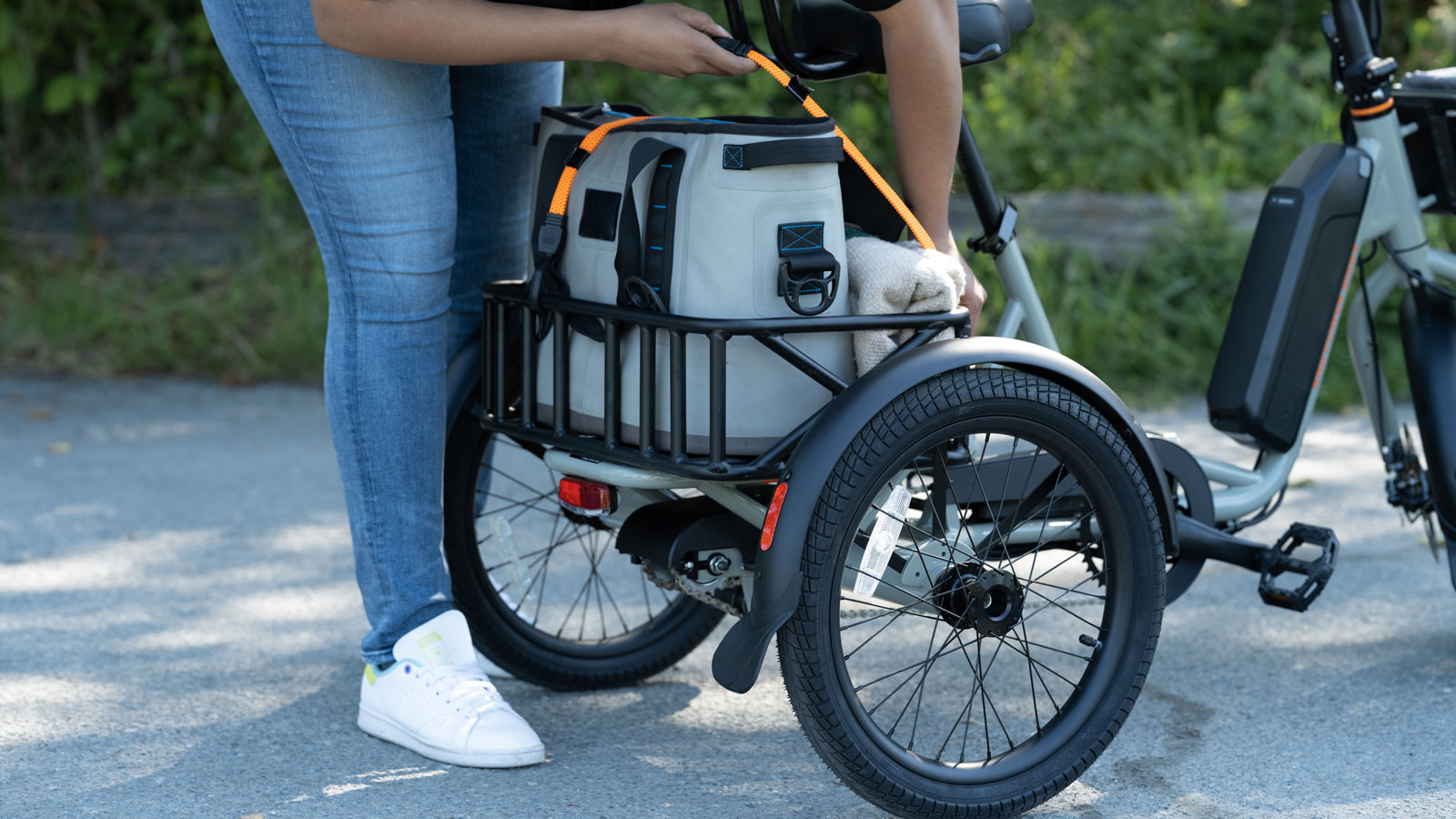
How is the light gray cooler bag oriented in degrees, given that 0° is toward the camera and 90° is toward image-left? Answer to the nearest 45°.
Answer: approximately 45°
